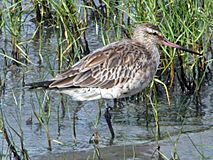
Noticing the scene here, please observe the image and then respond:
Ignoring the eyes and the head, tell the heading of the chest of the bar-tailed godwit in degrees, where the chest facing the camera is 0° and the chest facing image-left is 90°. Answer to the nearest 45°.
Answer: approximately 270°
